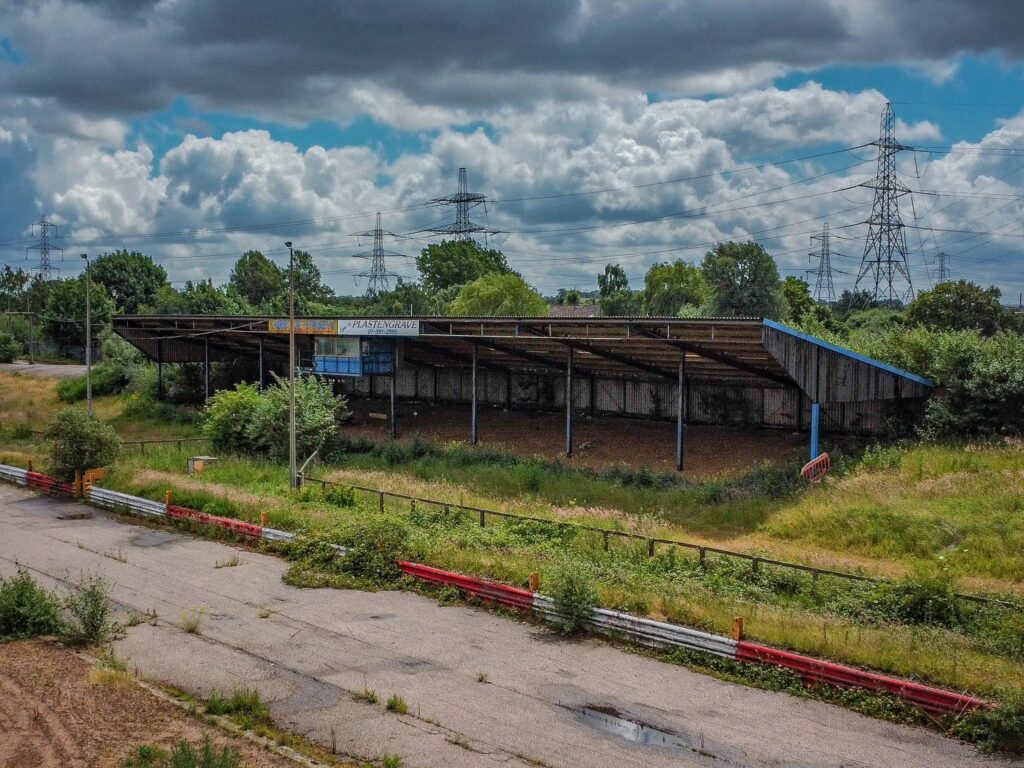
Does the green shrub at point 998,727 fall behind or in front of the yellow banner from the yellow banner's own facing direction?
in front

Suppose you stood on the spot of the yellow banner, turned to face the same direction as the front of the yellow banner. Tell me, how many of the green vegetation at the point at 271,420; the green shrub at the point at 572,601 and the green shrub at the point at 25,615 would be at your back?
0

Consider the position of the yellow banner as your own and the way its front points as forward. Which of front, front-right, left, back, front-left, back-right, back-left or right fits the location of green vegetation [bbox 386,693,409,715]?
front

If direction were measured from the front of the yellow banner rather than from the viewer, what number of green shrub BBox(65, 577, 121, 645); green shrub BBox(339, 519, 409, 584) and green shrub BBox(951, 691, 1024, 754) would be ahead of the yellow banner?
3

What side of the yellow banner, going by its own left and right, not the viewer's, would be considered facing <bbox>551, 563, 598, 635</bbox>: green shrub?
front

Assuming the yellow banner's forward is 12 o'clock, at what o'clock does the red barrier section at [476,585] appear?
The red barrier section is roughly at 12 o'clock from the yellow banner.

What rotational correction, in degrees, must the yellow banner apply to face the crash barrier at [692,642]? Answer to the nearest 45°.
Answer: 0° — it already faces it

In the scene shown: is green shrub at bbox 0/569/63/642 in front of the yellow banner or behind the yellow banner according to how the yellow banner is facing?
in front

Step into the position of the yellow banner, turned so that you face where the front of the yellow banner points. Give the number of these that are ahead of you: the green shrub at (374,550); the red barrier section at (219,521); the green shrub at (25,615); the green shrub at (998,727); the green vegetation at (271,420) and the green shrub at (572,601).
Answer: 6

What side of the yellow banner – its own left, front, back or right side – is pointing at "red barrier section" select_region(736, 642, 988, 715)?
front

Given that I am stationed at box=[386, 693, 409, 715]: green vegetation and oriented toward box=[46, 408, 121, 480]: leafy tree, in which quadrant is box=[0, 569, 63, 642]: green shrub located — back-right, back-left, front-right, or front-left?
front-left

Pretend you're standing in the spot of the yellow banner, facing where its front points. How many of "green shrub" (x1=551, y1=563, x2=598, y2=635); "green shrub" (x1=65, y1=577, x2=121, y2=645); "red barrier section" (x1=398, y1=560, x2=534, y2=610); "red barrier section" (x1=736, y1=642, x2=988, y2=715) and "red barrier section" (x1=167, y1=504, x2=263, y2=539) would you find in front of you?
5

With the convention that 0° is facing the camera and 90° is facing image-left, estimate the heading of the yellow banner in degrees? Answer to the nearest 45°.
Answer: approximately 0°

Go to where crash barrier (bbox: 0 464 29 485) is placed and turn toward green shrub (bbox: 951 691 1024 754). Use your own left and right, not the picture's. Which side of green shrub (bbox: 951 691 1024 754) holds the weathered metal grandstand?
left
